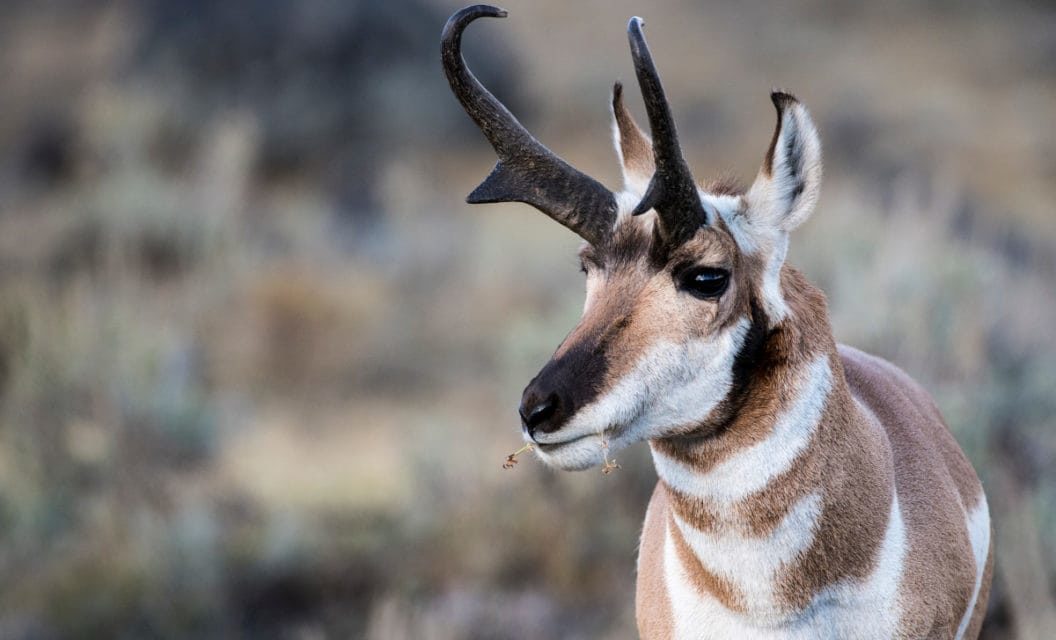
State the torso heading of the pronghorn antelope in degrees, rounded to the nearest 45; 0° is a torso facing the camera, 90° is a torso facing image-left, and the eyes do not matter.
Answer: approximately 45°
